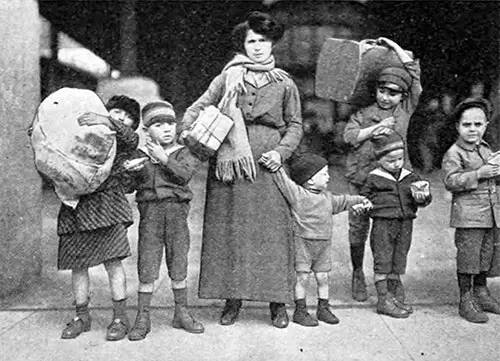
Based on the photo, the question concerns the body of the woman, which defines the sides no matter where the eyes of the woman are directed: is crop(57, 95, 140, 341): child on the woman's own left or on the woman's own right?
on the woman's own right

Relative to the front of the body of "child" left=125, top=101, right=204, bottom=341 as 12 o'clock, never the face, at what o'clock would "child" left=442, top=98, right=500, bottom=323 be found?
"child" left=442, top=98, right=500, bottom=323 is roughly at 9 o'clock from "child" left=125, top=101, right=204, bottom=341.

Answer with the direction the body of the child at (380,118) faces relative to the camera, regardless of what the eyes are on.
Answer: toward the camera

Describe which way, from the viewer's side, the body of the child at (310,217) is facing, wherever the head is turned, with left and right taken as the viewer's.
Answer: facing the viewer and to the right of the viewer

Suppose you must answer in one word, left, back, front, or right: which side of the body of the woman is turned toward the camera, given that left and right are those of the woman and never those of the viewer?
front

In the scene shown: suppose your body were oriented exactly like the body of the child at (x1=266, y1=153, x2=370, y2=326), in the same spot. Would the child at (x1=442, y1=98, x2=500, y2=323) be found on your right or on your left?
on your left

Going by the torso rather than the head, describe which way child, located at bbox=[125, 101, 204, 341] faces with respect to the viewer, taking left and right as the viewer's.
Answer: facing the viewer

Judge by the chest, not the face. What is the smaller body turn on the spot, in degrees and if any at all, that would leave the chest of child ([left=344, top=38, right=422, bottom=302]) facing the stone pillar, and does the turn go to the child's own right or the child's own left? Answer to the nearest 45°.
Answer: approximately 90° to the child's own right

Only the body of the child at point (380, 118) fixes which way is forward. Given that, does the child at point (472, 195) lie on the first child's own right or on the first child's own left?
on the first child's own left
